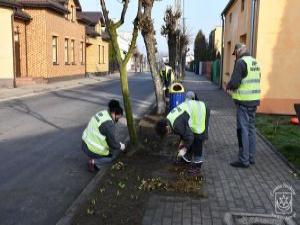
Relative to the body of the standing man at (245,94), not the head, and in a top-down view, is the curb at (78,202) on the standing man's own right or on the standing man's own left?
on the standing man's own left

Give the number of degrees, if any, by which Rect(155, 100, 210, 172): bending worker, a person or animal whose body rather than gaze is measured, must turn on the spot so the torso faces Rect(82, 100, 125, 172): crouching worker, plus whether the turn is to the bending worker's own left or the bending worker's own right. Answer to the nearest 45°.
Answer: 0° — they already face them

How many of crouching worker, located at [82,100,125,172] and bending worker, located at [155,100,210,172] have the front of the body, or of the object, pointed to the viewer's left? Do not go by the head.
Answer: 1

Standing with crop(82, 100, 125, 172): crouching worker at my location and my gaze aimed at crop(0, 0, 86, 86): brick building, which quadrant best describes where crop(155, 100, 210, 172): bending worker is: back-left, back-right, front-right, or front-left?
back-right

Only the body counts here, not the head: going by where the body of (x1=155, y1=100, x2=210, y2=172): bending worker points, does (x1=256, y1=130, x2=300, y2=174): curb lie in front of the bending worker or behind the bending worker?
behind

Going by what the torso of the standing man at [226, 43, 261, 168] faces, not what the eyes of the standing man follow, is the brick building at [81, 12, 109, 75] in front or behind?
in front

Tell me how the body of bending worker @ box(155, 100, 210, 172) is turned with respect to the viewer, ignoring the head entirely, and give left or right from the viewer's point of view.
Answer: facing to the left of the viewer

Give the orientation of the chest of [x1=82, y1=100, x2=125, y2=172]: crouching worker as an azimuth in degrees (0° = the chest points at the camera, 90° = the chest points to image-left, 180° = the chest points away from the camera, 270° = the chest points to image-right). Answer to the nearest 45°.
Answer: approximately 225°
